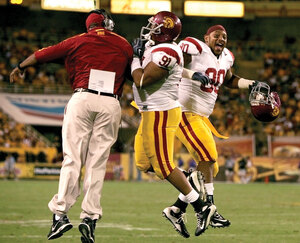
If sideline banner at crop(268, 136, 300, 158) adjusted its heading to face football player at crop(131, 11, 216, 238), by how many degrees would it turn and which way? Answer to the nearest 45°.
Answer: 0° — it already faces them

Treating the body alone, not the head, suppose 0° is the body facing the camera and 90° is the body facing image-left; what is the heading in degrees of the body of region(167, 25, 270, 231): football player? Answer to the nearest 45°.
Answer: approximately 315°

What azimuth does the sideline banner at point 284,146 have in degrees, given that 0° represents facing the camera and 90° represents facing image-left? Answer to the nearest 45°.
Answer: approximately 0°

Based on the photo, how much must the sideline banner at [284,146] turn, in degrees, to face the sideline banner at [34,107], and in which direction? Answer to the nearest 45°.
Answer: approximately 90° to its right

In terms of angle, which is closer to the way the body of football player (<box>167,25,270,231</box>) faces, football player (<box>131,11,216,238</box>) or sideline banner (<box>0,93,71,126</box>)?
the football player

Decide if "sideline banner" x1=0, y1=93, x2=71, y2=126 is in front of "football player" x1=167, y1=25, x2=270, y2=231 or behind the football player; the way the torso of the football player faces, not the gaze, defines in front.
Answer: behind
